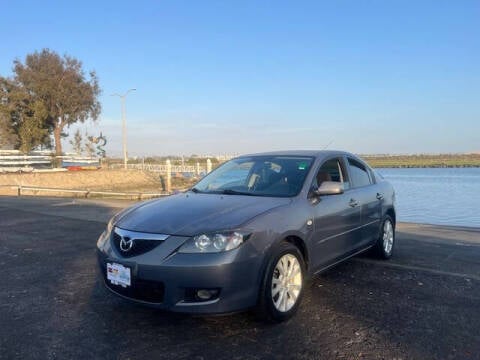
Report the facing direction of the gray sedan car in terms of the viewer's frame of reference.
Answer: facing the viewer and to the left of the viewer
